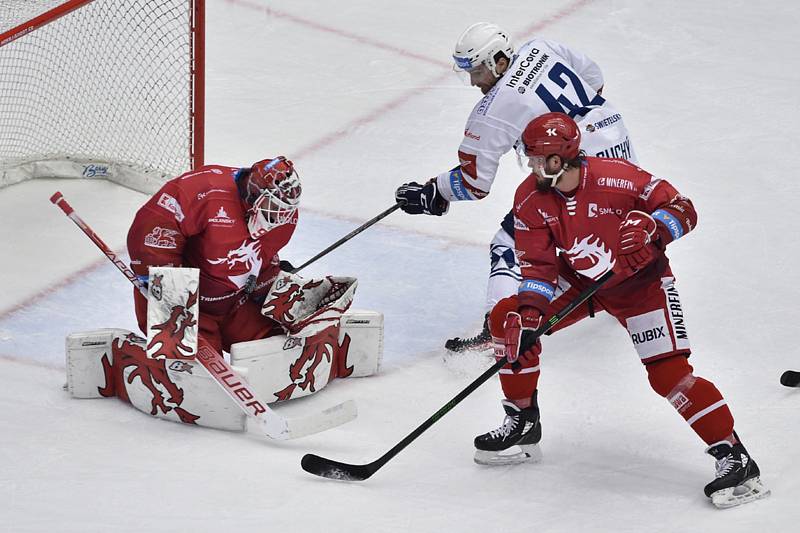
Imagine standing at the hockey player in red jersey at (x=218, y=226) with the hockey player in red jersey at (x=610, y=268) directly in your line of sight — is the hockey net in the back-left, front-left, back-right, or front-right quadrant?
back-left

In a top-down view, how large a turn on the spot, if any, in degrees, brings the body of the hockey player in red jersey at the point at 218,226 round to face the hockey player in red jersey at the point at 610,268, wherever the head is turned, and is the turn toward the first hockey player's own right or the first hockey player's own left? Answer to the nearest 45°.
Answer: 0° — they already face them

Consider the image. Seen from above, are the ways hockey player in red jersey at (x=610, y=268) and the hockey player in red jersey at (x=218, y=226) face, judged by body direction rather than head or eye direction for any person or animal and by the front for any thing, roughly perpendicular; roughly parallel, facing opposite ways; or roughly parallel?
roughly perpendicular

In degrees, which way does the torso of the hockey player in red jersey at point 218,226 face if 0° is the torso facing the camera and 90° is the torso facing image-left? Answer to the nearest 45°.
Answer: approximately 315°

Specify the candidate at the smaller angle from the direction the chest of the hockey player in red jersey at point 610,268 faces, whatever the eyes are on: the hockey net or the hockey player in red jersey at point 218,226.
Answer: the hockey player in red jersey

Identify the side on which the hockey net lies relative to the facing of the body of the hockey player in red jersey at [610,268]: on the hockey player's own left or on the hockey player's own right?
on the hockey player's own right

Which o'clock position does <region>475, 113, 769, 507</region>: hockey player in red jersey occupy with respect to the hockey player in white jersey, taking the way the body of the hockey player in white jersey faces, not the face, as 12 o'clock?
The hockey player in red jersey is roughly at 8 o'clock from the hockey player in white jersey.

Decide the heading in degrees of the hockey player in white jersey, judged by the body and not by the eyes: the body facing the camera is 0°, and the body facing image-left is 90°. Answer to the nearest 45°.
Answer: approximately 90°

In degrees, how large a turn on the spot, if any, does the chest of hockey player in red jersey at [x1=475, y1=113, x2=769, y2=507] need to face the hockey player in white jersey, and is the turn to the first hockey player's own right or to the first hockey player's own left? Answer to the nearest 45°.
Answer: approximately 90° to the first hockey player's own right
